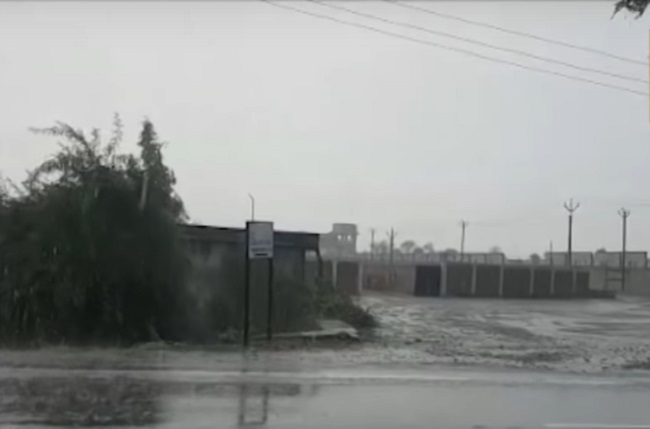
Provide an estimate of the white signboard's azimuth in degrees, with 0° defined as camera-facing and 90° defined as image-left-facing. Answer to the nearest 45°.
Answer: approximately 0°

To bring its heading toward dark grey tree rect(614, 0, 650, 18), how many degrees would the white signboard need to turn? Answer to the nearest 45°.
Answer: approximately 45° to its left

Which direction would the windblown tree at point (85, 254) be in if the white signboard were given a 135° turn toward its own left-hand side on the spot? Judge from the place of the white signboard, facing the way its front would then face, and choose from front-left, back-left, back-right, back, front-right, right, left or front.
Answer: back-left

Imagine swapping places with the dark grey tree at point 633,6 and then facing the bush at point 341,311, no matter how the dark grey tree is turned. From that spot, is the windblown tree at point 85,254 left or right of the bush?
left
